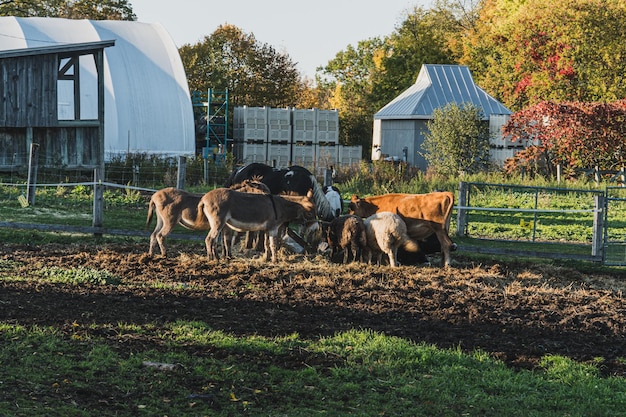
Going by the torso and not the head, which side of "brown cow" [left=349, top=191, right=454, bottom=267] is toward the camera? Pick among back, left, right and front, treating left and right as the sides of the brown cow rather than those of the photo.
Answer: left

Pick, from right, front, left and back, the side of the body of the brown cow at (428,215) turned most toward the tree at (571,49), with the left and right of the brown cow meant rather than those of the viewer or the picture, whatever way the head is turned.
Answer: right

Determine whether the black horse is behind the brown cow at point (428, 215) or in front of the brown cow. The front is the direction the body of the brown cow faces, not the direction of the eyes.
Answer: in front

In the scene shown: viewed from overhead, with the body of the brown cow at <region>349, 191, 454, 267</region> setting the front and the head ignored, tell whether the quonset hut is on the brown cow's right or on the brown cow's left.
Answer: on the brown cow's right

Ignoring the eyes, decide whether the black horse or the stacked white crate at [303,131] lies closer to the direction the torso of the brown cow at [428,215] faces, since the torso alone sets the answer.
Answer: the black horse

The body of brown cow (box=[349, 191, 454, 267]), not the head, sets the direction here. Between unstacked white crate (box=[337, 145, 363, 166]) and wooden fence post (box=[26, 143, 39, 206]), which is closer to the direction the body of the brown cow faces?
the wooden fence post

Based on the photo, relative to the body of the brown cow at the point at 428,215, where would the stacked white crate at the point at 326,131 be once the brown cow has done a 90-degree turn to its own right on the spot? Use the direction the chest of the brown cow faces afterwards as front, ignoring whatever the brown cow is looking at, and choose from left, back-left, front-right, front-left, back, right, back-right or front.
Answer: front

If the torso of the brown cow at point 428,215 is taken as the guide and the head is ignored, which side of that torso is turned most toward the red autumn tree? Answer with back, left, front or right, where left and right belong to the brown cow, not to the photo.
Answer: right

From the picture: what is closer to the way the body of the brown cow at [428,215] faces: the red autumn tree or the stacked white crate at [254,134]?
the stacked white crate

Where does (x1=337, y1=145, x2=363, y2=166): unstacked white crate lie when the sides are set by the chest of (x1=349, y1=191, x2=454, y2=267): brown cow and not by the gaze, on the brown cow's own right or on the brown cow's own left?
on the brown cow's own right

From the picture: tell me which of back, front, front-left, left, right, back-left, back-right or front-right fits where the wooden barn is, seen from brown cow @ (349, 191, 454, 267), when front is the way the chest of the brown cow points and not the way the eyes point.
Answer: front-right

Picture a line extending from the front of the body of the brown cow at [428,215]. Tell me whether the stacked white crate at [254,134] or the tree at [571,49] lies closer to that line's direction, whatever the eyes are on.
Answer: the stacked white crate
